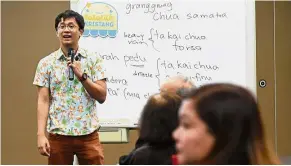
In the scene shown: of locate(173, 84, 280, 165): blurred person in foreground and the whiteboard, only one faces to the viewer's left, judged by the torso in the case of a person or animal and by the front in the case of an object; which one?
the blurred person in foreground

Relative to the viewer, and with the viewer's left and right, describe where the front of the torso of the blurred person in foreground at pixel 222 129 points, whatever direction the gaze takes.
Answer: facing to the left of the viewer

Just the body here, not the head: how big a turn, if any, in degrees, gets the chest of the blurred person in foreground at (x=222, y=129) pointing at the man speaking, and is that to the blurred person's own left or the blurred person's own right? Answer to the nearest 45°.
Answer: approximately 45° to the blurred person's own right

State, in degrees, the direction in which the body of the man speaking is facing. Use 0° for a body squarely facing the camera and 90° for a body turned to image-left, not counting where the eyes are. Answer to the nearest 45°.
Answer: approximately 0°

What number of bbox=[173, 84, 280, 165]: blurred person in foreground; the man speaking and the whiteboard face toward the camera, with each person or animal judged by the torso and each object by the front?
2

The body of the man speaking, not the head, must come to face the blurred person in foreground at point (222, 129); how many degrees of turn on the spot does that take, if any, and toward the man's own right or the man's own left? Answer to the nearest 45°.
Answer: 0° — they already face them

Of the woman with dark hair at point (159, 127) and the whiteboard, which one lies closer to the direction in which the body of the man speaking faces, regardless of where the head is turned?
the woman with dark hair

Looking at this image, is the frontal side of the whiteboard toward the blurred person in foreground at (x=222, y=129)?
yes

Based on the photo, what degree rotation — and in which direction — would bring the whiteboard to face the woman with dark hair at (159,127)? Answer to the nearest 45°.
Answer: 0° — it already faces them

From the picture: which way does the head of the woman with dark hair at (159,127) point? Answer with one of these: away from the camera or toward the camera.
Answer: away from the camera
